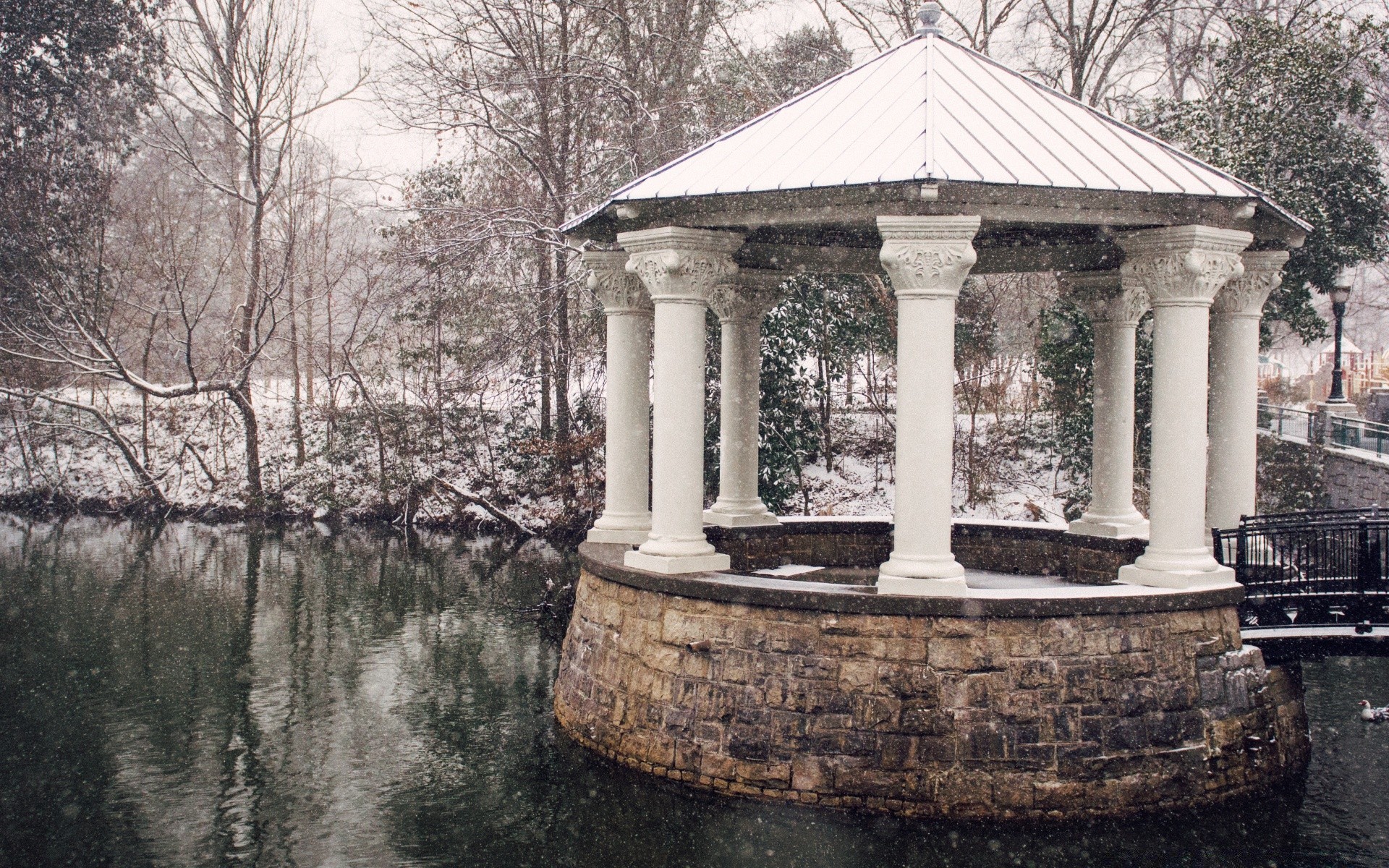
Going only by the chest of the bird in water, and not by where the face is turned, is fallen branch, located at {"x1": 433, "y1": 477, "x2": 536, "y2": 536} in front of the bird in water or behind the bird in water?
in front

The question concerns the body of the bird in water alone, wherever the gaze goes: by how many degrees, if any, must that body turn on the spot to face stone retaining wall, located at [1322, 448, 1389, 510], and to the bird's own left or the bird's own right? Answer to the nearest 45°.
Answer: approximately 90° to the bird's own right

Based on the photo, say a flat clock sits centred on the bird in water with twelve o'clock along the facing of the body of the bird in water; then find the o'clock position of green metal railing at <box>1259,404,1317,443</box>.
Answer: The green metal railing is roughly at 3 o'clock from the bird in water.

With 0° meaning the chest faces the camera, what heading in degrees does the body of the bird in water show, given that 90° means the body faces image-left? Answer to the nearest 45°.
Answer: approximately 90°

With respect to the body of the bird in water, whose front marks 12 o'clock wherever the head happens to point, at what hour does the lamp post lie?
The lamp post is roughly at 3 o'clock from the bird in water.

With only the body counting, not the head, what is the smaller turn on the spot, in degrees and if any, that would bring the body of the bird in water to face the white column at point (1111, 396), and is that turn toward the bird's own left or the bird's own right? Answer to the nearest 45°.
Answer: approximately 45° to the bird's own right

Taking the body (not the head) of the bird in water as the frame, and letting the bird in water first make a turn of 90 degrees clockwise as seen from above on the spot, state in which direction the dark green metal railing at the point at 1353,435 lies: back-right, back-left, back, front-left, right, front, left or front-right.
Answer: front
